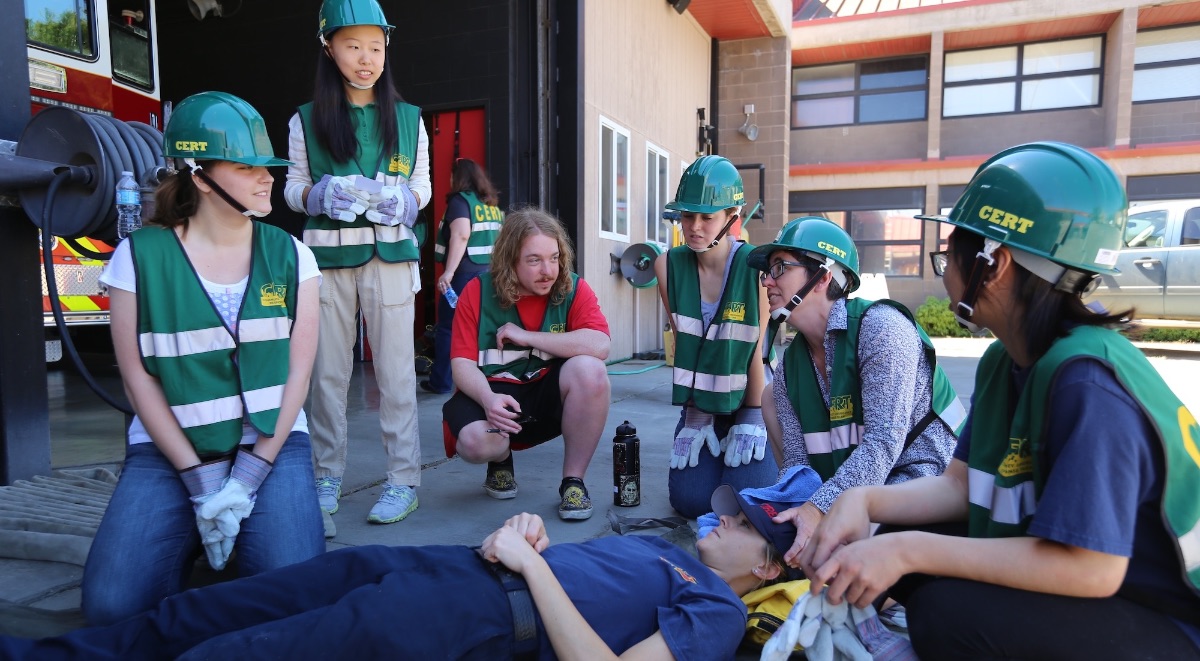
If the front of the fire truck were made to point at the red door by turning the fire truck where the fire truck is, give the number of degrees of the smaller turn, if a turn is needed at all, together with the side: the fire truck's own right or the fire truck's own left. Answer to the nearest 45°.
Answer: approximately 135° to the fire truck's own left

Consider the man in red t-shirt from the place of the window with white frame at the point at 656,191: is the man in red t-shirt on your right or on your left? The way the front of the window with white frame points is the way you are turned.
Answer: on your right

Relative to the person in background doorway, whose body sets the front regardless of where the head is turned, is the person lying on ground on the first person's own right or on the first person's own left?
on the first person's own left

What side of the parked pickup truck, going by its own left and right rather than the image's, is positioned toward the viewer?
left

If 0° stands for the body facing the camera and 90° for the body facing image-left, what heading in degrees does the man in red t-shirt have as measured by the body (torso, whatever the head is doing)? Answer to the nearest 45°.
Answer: approximately 0°

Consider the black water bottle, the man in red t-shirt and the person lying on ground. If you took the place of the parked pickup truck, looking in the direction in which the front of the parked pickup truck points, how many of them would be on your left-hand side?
3

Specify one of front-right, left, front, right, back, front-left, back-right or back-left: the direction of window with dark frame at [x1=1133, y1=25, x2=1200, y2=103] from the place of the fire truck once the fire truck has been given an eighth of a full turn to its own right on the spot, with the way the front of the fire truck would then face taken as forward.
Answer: back

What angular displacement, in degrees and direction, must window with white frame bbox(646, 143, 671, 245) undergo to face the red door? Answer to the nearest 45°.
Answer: approximately 90° to its right

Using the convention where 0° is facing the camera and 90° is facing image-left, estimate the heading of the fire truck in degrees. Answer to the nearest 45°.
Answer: approximately 45°

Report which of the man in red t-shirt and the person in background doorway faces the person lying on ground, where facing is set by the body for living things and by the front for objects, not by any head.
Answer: the man in red t-shirt
